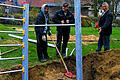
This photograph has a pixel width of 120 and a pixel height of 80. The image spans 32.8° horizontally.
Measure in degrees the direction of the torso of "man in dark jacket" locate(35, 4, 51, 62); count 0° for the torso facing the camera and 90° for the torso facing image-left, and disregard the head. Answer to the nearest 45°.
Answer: approximately 315°

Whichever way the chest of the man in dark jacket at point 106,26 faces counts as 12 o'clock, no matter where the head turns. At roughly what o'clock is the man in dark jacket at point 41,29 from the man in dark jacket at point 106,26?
the man in dark jacket at point 41,29 is roughly at 1 o'clock from the man in dark jacket at point 106,26.

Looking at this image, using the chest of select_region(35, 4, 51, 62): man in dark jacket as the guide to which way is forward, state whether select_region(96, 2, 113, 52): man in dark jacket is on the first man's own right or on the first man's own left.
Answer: on the first man's own left

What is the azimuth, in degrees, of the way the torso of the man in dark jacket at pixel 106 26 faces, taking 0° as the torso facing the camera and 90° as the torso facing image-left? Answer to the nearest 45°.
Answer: approximately 45°
